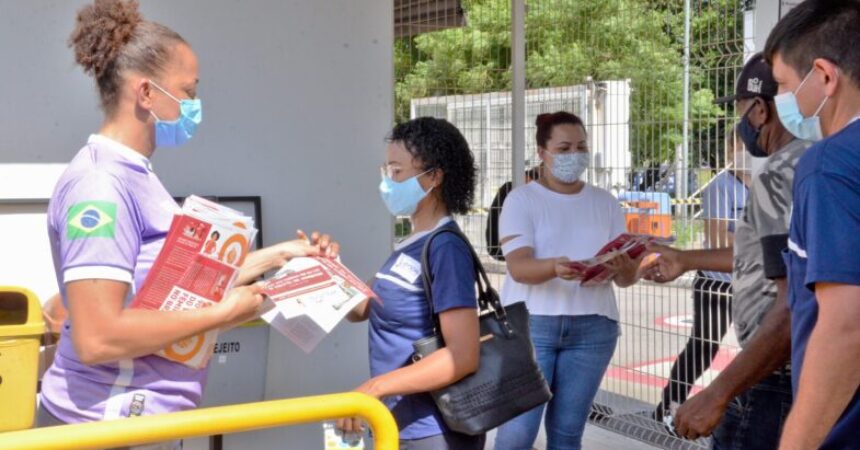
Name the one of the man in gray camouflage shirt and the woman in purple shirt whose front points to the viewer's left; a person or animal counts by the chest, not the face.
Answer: the man in gray camouflage shirt

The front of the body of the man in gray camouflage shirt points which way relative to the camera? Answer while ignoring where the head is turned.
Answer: to the viewer's left

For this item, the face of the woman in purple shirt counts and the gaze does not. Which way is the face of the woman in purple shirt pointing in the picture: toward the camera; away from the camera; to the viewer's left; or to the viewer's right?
to the viewer's right

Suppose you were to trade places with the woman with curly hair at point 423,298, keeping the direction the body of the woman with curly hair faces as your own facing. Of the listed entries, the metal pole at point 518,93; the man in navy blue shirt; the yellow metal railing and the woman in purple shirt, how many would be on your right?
1

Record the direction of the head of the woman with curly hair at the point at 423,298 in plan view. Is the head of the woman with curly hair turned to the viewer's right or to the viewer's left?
to the viewer's left

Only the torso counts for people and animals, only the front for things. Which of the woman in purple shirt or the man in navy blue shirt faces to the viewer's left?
the man in navy blue shirt

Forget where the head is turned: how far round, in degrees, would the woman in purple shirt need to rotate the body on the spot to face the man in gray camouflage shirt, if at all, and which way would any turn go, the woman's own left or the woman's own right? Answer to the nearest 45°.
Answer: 0° — they already face them

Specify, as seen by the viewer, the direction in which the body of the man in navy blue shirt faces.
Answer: to the viewer's left

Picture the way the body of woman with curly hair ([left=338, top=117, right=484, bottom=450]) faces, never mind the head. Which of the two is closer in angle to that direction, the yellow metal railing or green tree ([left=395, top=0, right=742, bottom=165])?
the yellow metal railing

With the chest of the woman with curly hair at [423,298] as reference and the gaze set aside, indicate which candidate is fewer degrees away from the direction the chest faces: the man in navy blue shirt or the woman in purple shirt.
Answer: the woman in purple shirt

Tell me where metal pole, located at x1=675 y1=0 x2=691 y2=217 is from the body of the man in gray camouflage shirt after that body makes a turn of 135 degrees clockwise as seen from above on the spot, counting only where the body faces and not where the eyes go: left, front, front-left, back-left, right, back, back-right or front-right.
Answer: front-left

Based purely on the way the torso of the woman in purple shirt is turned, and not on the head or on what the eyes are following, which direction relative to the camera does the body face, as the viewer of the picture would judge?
to the viewer's right

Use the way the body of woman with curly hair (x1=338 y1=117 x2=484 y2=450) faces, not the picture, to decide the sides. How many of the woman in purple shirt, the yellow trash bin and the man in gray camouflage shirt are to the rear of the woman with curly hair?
1

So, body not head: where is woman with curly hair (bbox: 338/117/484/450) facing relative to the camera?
to the viewer's left

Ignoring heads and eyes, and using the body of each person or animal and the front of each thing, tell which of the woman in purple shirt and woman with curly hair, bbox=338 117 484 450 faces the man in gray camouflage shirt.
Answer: the woman in purple shirt

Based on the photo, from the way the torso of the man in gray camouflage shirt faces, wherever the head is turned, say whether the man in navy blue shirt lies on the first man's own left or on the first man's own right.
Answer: on the first man's own left
